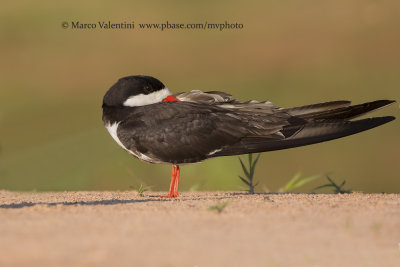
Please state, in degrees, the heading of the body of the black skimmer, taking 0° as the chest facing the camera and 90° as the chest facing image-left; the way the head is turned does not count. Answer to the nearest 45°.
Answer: approximately 90°
